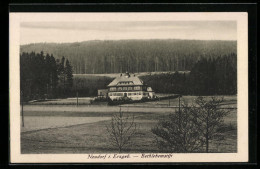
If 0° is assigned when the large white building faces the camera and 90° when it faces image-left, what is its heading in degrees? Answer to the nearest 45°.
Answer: approximately 0°
